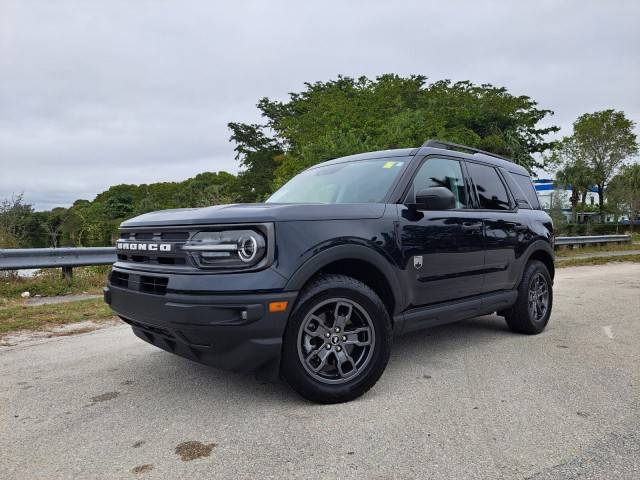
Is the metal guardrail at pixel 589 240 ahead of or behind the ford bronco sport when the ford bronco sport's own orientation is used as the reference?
behind

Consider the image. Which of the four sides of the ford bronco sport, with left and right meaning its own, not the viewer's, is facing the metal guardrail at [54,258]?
right

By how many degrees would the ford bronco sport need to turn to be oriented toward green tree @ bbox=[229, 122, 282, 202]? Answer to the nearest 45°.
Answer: approximately 135° to its right

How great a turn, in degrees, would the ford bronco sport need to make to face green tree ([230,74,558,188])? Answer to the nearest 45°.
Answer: approximately 135° to its right

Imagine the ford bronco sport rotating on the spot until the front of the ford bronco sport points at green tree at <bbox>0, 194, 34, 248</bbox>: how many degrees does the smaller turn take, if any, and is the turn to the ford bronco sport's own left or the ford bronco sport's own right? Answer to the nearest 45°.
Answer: approximately 90° to the ford bronco sport's own right

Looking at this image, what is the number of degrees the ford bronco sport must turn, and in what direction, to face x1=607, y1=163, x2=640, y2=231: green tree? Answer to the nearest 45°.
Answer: approximately 180°

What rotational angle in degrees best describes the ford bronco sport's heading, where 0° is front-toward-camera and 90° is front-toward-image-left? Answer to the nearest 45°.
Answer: approximately 45°

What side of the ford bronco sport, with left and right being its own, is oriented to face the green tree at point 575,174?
back
